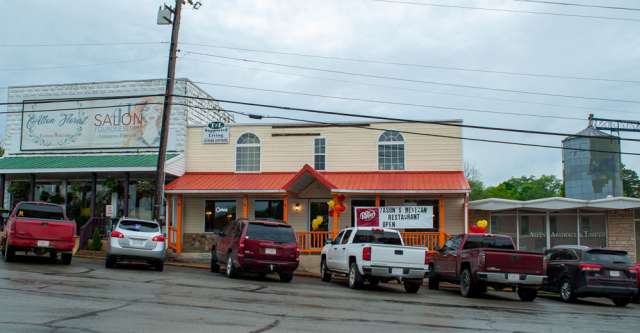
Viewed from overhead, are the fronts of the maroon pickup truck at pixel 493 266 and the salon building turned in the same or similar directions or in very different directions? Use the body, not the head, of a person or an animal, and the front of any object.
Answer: very different directions

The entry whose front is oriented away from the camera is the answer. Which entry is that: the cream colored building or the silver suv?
the silver suv

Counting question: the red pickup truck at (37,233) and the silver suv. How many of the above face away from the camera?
2

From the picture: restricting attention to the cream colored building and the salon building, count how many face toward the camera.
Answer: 2

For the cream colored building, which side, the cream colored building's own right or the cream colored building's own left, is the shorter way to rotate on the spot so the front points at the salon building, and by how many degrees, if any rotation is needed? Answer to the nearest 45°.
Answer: approximately 90° to the cream colored building's own right

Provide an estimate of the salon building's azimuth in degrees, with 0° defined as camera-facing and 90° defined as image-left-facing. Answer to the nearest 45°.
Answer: approximately 0°

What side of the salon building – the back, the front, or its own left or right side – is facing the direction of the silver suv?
front

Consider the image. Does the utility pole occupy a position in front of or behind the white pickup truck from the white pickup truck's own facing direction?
in front

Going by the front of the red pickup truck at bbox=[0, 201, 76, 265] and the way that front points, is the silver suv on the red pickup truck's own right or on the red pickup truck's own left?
on the red pickup truck's own right

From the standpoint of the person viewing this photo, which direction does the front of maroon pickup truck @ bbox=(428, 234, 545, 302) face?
facing away from the viewer and to the left of the viewer

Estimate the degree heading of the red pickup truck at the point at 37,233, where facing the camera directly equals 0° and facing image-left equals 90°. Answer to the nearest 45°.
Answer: approximately 180°

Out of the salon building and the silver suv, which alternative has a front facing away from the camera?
the silver suv

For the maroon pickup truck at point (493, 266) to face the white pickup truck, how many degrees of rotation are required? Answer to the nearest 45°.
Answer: approximately 45° to its left

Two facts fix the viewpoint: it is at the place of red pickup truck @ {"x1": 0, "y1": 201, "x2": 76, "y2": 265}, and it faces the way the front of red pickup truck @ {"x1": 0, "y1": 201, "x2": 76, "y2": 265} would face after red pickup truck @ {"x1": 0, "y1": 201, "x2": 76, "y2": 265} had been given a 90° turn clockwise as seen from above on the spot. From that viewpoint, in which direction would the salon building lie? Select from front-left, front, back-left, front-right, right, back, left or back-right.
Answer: left

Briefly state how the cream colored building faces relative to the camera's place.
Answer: facing the viewer

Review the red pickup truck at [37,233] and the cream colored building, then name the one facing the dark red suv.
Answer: the cream colored building

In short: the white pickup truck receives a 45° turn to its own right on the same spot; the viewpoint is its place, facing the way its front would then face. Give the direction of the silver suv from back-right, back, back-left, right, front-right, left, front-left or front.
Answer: left
